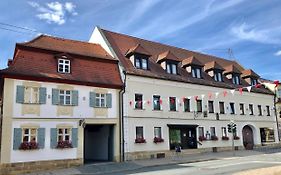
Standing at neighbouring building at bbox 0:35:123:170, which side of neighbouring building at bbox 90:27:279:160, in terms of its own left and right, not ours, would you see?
right

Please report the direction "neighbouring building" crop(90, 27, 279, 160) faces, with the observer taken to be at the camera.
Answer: facing the viewer and to the right of the viewer

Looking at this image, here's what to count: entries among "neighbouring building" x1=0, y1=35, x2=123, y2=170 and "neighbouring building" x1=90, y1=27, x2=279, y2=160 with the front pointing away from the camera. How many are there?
0

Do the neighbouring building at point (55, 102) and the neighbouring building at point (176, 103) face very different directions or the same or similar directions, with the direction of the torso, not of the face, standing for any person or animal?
same or similar directions

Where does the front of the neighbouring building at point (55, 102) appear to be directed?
toward the camera

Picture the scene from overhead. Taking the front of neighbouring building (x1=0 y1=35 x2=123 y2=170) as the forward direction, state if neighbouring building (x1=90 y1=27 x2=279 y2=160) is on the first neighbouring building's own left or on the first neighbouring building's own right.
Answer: on the first neighbouring building's own left
